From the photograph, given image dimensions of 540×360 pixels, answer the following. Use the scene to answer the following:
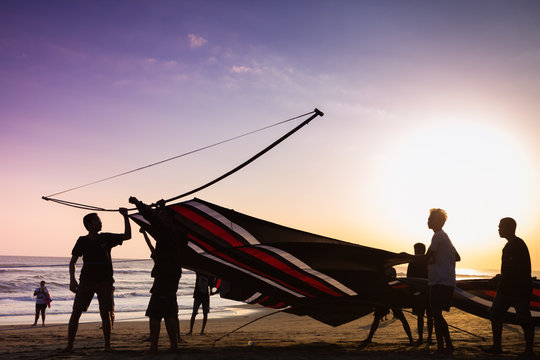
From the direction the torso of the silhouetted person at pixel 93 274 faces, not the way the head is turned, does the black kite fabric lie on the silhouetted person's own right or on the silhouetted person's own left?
on the silhouetted person's own left

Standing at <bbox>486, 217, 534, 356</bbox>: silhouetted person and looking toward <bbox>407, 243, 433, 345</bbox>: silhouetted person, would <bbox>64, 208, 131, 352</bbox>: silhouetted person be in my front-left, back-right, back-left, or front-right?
front-left

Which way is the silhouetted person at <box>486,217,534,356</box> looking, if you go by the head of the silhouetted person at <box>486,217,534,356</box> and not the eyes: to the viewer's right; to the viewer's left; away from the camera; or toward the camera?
to the viewer's left

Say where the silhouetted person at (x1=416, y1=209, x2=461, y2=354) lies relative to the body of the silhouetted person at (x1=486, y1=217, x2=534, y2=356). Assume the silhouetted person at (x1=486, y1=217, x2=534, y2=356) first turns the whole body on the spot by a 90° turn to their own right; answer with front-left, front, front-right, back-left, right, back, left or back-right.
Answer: back-left

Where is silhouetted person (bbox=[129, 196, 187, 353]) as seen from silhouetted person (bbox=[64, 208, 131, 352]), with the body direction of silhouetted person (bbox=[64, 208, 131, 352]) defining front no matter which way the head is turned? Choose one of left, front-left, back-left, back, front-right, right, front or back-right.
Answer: front-left

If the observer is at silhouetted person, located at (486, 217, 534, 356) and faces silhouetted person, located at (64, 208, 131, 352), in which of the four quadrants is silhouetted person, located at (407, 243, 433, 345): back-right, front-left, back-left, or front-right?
front-right

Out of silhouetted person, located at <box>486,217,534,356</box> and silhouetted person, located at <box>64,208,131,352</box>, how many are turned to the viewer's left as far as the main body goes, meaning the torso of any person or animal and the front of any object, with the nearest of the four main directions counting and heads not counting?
1

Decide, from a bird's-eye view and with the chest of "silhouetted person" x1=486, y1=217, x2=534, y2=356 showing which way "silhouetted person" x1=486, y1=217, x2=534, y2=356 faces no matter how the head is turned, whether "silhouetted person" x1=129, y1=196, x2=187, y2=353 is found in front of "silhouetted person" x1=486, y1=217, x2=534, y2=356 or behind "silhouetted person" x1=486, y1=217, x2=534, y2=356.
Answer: in front

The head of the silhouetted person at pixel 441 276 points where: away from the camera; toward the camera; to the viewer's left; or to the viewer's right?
to the viewer's left

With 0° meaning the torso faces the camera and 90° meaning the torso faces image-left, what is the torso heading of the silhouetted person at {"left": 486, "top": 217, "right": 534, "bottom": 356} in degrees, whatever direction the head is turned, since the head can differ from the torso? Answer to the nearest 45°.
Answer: approximately 90°
